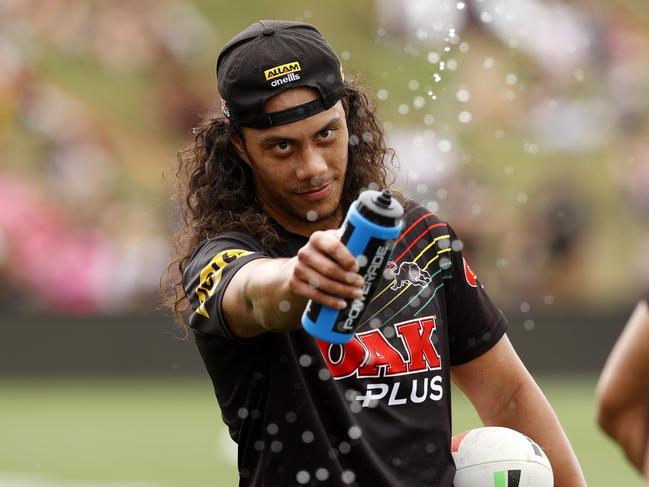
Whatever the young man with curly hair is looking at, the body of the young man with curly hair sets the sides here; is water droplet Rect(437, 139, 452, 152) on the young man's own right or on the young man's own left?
on the young man's own left

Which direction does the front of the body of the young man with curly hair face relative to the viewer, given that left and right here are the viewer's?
facing the viewer and to the right of the viewer

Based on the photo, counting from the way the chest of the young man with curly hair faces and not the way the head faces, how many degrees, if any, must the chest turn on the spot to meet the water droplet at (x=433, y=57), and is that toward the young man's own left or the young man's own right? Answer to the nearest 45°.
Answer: approximately 45° to the young man's own left

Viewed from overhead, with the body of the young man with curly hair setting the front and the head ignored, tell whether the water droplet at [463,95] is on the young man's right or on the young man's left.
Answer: on the young man's left
